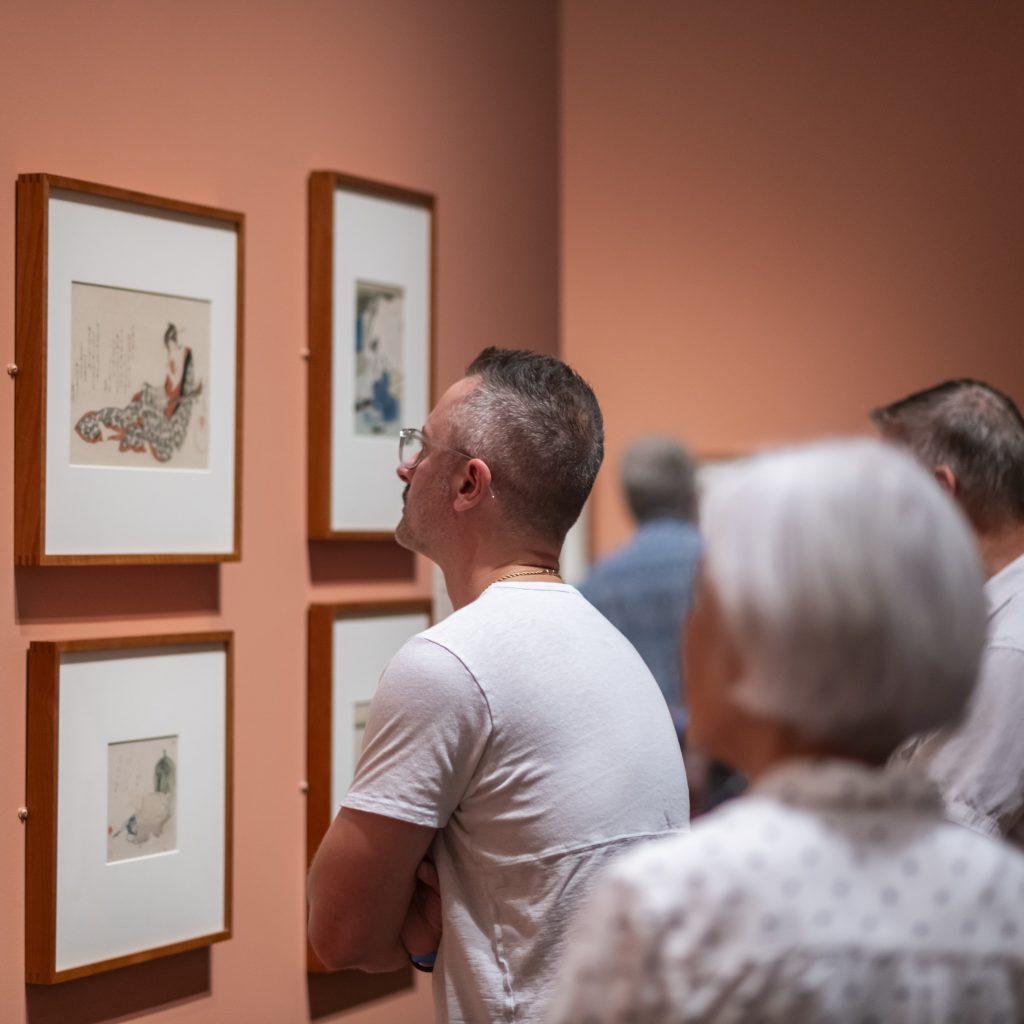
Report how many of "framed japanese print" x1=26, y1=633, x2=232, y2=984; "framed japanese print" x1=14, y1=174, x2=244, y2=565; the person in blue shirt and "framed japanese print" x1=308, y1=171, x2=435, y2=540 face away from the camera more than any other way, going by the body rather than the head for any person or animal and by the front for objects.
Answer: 1

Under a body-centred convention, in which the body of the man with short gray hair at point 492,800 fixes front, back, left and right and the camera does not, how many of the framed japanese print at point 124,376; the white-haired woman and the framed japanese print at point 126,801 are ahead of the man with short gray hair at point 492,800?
2

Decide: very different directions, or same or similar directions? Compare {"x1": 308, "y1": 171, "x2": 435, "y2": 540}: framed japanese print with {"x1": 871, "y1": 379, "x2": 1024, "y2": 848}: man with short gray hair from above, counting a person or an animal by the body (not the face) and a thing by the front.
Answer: very different directions

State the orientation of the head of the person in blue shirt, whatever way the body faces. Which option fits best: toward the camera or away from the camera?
away from the camera

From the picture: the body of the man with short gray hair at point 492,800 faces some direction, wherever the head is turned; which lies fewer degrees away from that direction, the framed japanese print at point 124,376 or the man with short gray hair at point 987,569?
the framed japanese print

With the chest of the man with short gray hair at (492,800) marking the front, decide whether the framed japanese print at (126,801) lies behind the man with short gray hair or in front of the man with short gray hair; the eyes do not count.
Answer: in front

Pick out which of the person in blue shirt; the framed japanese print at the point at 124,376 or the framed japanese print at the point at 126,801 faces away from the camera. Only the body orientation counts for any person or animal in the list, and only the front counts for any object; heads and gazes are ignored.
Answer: the person in blue shirt

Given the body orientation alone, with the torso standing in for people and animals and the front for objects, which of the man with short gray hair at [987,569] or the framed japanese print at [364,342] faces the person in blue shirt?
the man with short gray hair

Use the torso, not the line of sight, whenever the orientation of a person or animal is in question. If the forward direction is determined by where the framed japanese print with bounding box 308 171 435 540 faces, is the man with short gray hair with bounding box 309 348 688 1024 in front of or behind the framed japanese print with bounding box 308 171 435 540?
in front

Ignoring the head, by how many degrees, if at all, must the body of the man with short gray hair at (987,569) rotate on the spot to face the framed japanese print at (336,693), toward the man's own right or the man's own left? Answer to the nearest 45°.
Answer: approximately 45° to the man's own left

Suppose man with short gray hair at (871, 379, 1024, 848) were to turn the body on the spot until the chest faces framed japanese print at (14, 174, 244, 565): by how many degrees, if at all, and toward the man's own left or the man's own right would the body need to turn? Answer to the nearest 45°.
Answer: approximately 90° to the man's own left

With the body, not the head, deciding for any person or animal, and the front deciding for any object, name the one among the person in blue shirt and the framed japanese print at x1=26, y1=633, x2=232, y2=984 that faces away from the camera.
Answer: the person in blue shirt

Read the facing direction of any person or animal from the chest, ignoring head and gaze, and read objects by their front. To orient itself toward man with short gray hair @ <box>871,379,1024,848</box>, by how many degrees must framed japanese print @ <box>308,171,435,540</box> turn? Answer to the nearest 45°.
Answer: approximately 45° to its left

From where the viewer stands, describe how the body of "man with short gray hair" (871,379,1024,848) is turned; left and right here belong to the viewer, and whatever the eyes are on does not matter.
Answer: facing away from the viewer and to the left of the viewer

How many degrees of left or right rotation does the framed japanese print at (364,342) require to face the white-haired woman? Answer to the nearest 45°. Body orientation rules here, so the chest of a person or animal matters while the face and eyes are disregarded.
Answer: approximately 45° to its right

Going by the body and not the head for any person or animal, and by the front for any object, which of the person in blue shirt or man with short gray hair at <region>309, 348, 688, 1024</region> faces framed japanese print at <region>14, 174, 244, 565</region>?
the man with short gray hair

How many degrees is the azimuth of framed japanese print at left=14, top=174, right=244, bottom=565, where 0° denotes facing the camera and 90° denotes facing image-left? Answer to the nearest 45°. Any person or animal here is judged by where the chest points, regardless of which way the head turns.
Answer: approximately 315°

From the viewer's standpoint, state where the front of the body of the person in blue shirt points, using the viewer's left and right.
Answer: facing away from the viewer
